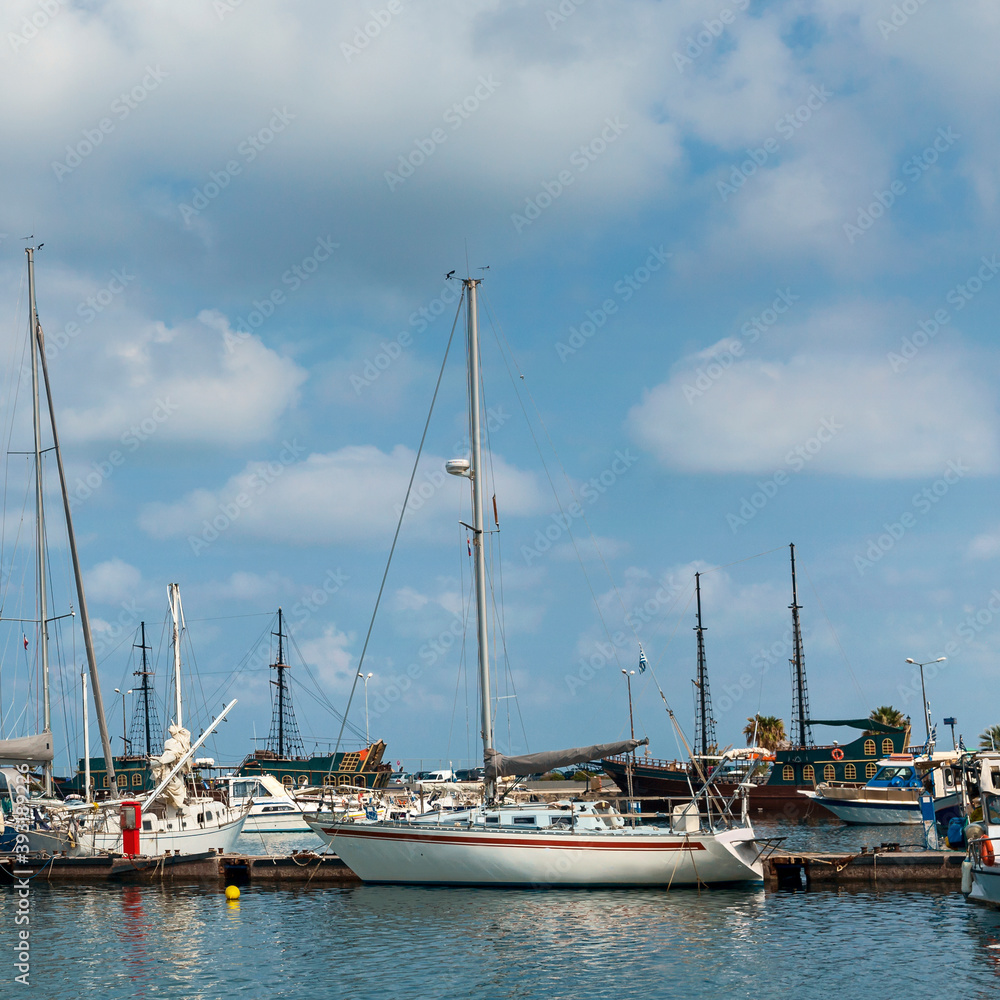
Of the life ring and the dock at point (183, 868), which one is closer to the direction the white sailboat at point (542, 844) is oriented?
the dock

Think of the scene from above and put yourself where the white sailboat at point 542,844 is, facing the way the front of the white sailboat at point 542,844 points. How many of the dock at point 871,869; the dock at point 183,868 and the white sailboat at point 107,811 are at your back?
1

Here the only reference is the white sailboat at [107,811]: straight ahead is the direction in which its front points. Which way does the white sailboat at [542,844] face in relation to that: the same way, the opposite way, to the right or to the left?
the opposite way

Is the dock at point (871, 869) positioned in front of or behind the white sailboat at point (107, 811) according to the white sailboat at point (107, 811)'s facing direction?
in front

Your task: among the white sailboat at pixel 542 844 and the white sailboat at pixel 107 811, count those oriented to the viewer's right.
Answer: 1

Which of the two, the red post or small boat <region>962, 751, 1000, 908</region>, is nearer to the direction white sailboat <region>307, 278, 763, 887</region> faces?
the red post

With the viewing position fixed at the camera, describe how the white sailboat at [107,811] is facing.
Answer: facing to the right of the viewer

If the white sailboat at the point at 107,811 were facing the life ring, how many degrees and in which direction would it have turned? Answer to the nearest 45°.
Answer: approximately 45° to its right

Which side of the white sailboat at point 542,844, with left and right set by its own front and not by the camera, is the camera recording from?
left

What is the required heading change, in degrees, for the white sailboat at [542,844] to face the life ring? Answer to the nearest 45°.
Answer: approximately 135° to its left

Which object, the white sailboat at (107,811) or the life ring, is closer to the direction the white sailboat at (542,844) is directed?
the white sailboat

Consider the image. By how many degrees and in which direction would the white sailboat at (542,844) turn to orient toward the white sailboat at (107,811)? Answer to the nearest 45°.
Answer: approximately 45° to its right
